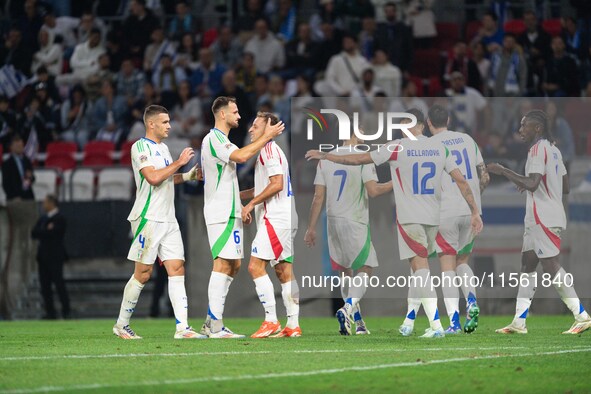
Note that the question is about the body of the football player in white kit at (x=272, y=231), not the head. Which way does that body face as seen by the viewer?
to the viewer's left

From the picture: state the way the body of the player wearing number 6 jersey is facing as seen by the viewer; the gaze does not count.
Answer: to the viewer's right

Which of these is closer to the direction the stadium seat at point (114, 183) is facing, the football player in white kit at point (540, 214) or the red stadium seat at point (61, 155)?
the football player in white kit

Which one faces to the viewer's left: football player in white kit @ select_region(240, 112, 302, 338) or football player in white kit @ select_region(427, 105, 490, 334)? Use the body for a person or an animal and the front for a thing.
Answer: football player in white kit @ select_region(240, 112, 302, 338)

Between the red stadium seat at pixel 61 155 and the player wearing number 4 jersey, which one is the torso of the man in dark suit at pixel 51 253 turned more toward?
the player wearing number 4 jersey

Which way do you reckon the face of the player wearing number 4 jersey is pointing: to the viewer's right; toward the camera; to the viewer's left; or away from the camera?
to the viewer's right

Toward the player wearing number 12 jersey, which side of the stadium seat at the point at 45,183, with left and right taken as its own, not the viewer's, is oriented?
front

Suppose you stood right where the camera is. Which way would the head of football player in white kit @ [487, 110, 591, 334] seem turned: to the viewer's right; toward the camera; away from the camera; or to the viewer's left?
to the viewer's left

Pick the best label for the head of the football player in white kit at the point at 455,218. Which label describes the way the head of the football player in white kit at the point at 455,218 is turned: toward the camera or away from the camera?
away from the camera

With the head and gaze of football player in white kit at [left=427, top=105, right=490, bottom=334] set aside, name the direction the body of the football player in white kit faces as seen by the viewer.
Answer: away from the camera

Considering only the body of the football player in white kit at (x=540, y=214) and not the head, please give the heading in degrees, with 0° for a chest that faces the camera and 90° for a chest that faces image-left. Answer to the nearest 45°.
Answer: approximately 90°

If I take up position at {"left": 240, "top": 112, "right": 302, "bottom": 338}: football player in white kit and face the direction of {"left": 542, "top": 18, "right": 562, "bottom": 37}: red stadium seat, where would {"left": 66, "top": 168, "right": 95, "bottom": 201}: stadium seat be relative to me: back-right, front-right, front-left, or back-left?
front-left

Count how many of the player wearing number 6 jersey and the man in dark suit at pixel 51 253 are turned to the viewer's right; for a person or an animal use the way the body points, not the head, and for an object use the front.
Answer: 1

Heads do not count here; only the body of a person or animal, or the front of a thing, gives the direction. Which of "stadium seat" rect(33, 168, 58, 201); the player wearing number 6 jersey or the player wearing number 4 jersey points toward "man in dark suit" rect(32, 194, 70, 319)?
the stadium seat

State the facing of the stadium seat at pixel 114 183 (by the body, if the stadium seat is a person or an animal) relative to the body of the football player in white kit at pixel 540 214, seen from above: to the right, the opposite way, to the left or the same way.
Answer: to the left

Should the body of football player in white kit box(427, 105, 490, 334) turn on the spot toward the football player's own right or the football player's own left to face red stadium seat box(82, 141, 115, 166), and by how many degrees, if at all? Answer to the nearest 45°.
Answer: approximately 45° to the football player's own left

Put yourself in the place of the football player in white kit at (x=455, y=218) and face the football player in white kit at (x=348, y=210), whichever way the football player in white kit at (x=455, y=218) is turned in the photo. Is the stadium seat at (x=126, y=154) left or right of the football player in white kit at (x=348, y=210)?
right

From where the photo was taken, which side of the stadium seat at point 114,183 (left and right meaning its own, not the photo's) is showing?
front

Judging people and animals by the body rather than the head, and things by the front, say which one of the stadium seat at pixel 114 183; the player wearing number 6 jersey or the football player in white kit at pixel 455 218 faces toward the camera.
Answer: the stadium seat

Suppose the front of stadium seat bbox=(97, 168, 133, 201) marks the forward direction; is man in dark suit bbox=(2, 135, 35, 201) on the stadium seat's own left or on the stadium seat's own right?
on the stadium seat's own right
